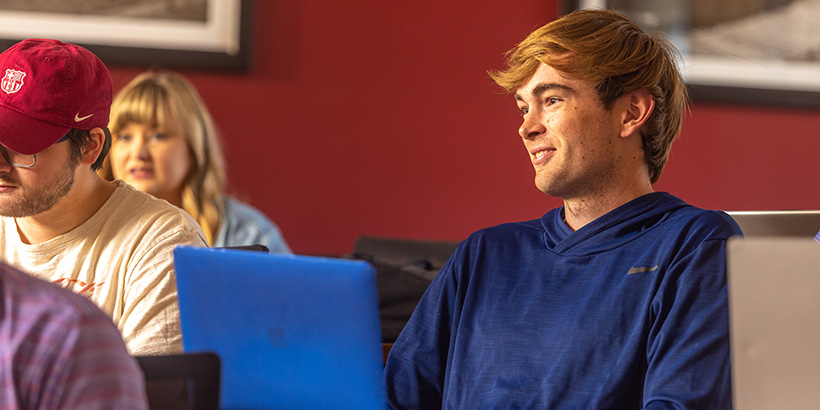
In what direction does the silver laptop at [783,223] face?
away from the camera

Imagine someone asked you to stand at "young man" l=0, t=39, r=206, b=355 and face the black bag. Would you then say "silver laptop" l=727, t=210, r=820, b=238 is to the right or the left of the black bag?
right

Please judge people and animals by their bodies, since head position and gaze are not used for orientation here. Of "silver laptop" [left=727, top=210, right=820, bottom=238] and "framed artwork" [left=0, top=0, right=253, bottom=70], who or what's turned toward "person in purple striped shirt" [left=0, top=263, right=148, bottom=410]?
the framed artwork

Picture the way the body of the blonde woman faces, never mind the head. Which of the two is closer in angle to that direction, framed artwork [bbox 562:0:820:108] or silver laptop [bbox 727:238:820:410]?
the silver laptop

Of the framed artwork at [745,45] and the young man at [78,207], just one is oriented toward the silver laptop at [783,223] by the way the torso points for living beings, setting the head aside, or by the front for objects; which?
the framed artwork

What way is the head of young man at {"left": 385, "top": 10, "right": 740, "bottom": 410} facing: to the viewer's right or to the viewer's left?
to the viewer's left

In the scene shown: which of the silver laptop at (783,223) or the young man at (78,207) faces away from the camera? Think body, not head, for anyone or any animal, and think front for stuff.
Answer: the silver laptop

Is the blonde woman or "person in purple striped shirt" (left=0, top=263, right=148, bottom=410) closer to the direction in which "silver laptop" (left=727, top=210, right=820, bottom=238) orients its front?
the blonde woman
